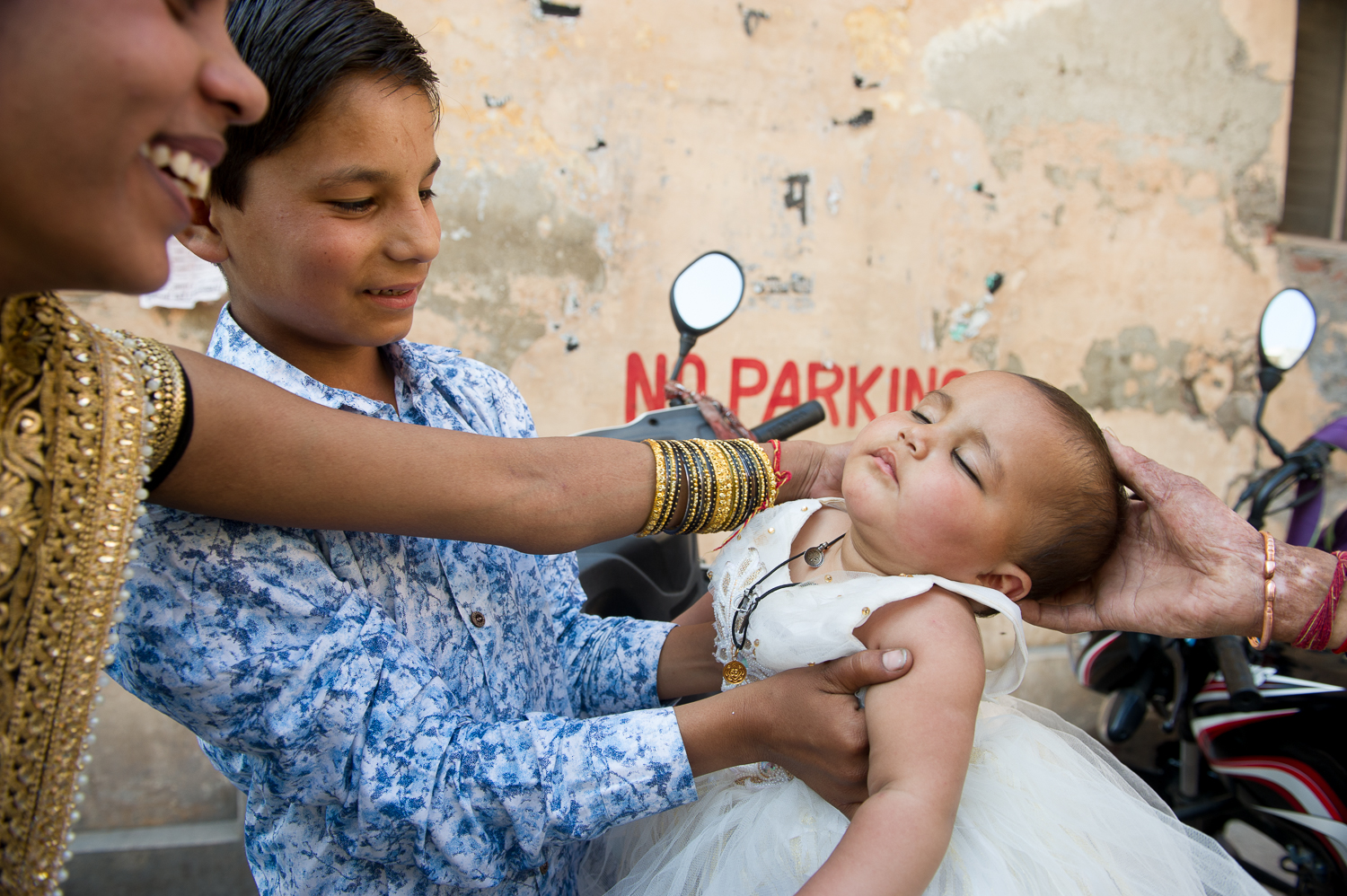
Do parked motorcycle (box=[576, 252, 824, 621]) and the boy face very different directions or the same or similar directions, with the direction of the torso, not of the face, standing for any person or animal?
very different directions

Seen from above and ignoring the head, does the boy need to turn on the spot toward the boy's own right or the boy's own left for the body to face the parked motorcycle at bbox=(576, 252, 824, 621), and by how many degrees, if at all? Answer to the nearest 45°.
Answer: approximately 90° to the boy's own left

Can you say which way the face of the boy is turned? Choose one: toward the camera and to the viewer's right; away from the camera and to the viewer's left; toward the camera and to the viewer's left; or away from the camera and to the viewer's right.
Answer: toward the camera and to the viewer's right

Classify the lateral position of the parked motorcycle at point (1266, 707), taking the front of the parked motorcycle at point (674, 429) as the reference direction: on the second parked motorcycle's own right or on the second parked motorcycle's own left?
on the second parked motorcycle's own right

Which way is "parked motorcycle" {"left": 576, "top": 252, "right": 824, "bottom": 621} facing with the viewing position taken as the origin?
facing away from the viewer and to the left of the viewer

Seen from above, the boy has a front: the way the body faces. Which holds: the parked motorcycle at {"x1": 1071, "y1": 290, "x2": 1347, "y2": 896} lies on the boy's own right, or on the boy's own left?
on the boy's own left

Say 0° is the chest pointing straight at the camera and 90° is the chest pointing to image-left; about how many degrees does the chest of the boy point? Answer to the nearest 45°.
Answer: approximately 315°
